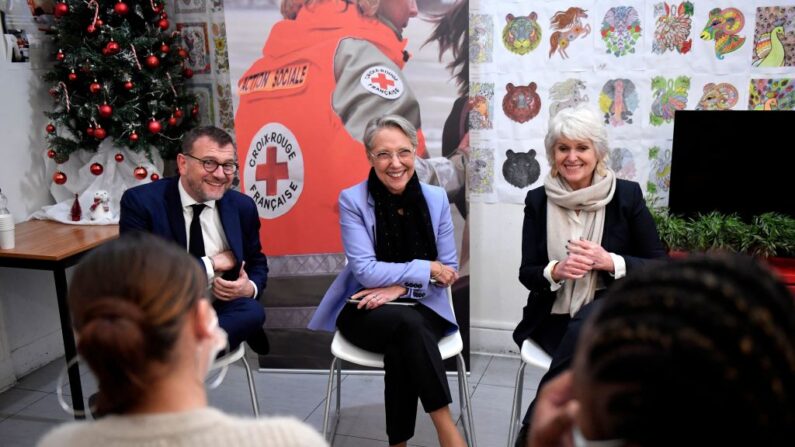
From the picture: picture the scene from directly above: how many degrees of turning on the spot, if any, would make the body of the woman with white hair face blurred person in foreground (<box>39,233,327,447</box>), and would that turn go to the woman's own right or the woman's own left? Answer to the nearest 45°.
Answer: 0° — they already face them

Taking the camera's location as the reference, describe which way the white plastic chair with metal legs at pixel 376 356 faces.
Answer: facing the viewer

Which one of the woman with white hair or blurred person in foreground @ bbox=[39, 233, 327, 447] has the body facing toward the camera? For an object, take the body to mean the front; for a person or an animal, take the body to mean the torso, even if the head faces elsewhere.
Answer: the woman with white hair

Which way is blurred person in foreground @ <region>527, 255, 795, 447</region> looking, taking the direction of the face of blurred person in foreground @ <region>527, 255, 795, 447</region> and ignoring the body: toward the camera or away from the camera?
away from the camera

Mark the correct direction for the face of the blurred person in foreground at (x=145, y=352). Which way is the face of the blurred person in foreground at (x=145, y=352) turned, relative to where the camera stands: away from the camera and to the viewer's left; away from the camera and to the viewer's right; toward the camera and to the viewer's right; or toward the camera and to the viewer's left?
away from the camera and to the viewer's right

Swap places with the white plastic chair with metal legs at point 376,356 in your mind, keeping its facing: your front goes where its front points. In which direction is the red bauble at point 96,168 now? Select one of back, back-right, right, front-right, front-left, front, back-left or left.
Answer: back-right

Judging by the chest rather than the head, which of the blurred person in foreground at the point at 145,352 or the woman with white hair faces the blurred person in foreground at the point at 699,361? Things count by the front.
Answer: the woman with white hair

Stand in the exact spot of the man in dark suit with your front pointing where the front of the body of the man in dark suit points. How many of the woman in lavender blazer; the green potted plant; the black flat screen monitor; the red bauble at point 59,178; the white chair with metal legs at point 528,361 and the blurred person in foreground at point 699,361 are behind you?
1

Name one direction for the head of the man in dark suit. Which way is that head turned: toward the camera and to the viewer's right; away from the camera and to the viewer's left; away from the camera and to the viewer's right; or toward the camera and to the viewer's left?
toward the camera and to the viewer's right

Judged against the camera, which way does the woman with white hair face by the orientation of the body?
toward the camera

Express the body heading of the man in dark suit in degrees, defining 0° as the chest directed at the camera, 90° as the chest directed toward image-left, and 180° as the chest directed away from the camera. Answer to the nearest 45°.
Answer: approximately 315°

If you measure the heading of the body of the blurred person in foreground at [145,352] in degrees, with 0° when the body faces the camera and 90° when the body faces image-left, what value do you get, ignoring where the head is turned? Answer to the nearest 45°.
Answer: approximately 225°

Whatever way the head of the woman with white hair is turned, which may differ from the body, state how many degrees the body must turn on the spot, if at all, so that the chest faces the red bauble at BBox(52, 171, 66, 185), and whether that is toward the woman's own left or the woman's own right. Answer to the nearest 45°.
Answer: approximately 90° to the woman's own right

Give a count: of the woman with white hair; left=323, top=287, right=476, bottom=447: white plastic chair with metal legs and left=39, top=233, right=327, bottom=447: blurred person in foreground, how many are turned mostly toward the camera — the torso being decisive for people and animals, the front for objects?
2

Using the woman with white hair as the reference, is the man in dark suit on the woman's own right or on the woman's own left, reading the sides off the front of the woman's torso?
on the woman's own right

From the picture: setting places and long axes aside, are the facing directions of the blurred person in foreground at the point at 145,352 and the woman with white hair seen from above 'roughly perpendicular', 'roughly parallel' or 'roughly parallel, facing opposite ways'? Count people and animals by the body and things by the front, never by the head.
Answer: roughly parallel, facing opposite ways

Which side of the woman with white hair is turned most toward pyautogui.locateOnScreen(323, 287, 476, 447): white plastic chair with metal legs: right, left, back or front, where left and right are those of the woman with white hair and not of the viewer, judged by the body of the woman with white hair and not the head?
right

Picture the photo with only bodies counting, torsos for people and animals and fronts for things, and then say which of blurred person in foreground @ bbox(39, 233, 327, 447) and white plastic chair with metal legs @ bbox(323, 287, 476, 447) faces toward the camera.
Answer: the white plastic chair with metal legs
